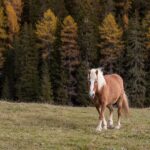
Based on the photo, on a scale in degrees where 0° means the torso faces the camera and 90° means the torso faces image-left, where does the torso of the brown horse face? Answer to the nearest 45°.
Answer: approximately 45°
